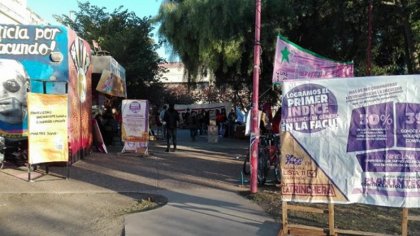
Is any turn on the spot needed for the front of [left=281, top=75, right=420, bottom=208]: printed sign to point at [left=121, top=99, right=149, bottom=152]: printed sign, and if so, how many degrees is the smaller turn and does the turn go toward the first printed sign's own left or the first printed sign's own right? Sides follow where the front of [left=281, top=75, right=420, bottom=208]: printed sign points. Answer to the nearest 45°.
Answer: approximately 135° to the first printed sign's own right

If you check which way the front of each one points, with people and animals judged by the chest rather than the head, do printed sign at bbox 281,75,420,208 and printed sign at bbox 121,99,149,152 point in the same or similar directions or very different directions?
same or similar directions

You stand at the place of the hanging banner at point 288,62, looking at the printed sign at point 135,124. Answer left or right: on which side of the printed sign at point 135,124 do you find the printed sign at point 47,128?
left

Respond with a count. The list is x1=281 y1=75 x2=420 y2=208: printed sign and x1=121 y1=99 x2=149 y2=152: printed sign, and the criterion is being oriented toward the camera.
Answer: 2

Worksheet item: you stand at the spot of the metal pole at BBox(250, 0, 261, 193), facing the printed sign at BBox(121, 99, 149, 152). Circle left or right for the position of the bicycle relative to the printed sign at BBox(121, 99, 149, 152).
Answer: right

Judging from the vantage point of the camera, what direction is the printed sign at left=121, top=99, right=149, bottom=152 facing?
facing the viewer

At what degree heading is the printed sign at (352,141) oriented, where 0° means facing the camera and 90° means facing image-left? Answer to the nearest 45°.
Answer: approximately 0°
